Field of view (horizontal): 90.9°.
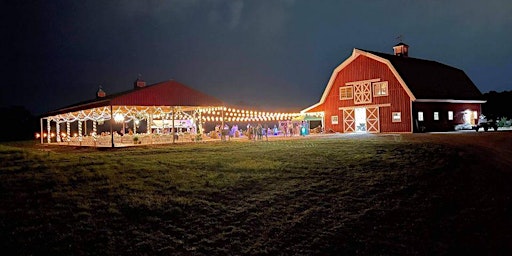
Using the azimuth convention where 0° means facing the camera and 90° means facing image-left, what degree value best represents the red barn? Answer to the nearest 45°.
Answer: approximately 45°

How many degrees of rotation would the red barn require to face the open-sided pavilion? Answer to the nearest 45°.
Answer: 0° — it already faces it
